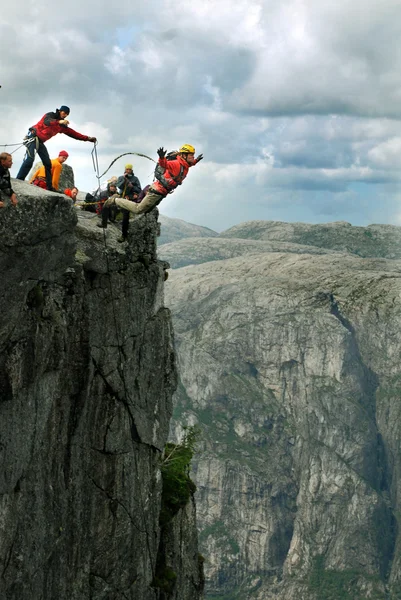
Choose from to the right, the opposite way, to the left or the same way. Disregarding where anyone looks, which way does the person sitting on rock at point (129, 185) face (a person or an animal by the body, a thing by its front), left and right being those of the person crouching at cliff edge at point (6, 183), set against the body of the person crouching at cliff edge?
to the right

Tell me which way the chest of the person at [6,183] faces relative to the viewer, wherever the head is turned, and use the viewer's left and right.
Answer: facing to the right of the viewer

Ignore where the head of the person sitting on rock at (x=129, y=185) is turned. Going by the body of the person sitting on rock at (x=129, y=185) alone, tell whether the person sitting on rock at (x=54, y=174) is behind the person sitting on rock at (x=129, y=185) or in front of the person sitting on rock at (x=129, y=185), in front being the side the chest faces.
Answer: in front

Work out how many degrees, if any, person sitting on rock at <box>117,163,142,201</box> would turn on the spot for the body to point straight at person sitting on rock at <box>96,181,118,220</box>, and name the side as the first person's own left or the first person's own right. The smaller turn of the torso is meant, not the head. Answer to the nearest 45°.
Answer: approximately 45° to the first person's own right

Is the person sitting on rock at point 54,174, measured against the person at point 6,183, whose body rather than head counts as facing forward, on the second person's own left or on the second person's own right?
on the second person's own left
